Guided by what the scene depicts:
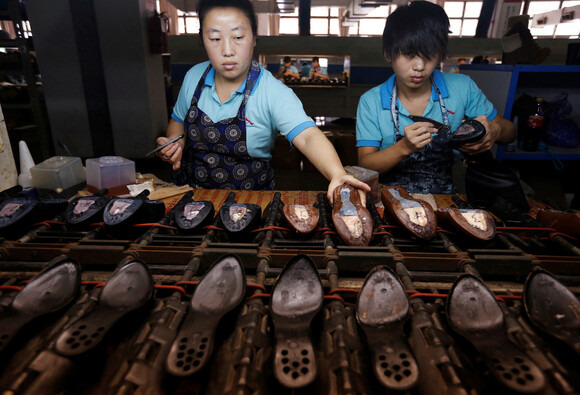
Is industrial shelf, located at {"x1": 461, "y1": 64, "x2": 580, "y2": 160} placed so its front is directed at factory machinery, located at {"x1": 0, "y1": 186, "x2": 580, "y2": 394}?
yes

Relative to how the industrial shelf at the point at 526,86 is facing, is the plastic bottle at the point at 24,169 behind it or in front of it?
in front

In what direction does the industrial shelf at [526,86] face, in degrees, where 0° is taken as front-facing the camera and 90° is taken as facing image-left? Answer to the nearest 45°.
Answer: approximately 0°

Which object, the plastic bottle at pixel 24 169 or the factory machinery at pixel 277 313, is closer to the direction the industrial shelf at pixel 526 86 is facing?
the factory machinery
